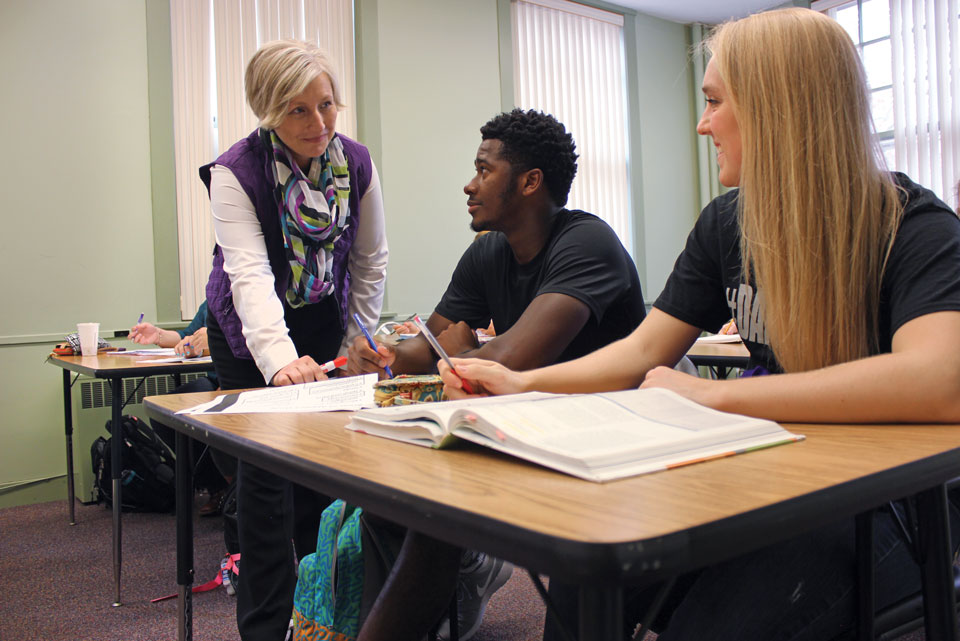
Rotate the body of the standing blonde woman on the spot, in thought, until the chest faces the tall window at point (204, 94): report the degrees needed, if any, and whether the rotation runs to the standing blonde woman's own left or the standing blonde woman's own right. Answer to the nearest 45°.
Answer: approximately 135° to the standing blonde woman's own left

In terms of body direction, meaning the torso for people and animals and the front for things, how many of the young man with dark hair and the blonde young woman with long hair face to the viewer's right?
0

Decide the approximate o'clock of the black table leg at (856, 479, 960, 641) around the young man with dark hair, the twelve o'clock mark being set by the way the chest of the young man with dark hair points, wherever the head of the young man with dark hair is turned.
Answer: The black table leg is roughly at 10 o'clock from the young man with dark hair.

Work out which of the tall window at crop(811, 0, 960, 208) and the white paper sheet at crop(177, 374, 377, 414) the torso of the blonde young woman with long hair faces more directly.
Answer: the white paper sheet

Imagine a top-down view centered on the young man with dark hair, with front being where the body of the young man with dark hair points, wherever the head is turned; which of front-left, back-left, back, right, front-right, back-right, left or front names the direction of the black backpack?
right

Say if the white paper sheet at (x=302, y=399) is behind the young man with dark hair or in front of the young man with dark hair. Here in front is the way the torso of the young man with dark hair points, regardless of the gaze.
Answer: in front

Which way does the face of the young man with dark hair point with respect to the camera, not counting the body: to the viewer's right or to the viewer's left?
to the viewer's left

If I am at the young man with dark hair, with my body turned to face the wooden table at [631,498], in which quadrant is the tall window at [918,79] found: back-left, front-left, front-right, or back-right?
back-left

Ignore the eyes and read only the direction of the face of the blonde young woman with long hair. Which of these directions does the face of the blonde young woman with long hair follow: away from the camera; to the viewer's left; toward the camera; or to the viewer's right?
to the viewer's left

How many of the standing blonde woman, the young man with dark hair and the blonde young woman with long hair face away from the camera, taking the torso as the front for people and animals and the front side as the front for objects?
0

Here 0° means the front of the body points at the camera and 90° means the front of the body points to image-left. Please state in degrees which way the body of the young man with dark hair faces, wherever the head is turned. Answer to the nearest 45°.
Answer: approximately 45°

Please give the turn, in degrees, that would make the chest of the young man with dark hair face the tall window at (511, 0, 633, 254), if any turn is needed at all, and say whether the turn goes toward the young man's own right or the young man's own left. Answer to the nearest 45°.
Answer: approximately 135° to the young man's own right

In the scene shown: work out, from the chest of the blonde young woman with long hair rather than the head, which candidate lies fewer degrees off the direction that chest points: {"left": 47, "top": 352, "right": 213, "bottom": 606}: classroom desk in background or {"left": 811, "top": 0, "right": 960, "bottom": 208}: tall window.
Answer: the classroom desk in background

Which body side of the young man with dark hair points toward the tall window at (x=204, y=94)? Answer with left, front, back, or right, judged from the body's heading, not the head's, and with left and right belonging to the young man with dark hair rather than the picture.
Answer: right

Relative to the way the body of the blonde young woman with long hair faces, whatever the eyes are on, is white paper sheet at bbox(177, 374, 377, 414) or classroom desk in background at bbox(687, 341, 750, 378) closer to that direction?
the white paper sheet

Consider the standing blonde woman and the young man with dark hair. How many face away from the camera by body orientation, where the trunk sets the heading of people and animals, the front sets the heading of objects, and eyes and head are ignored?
0
